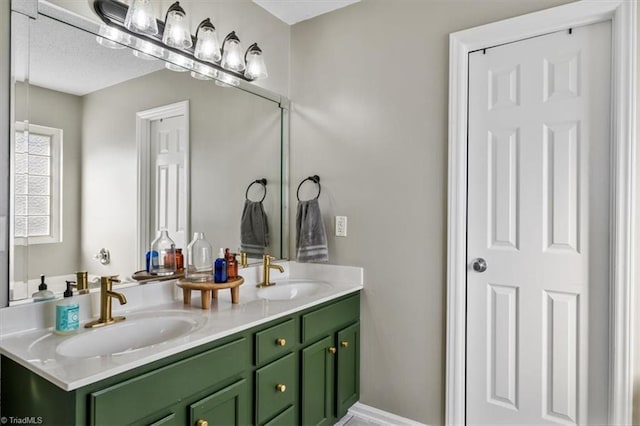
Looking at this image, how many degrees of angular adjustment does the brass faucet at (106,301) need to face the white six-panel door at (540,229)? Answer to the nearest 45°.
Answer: approximately 45° to its left

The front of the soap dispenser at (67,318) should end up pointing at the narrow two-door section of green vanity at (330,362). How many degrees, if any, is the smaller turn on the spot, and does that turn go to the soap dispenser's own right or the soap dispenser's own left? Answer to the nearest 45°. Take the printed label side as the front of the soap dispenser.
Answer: approximately 45° to the soap dispenser's own left

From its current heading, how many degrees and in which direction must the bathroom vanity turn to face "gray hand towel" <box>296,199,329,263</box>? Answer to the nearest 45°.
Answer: approximately 90° to its left
